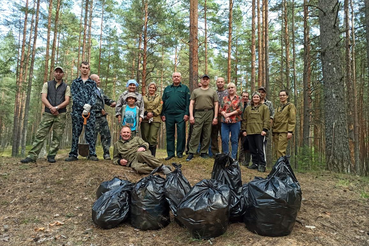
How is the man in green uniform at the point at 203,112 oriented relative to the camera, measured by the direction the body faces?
toward the camera

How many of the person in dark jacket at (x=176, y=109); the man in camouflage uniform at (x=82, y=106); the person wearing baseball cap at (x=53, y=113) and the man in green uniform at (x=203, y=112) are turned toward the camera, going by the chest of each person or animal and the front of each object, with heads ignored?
4

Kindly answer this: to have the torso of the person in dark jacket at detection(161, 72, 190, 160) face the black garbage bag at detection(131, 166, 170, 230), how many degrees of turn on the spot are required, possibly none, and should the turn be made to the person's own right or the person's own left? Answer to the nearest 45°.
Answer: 0° — they already face it

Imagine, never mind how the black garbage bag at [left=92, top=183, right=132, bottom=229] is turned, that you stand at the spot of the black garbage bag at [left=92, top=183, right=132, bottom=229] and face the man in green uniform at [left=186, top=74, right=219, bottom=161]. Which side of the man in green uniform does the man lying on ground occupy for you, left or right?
left

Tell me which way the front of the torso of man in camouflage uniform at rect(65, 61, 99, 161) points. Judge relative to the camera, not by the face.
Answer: toward the camera

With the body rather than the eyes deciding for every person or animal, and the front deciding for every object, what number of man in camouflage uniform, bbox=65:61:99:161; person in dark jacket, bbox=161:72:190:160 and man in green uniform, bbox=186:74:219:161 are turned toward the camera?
3

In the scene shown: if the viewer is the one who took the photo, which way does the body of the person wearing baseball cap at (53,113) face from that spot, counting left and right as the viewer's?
facing the viewer

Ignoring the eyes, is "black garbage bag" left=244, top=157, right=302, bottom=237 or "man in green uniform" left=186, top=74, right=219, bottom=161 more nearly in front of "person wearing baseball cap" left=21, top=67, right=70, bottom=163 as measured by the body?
the black garbage bag

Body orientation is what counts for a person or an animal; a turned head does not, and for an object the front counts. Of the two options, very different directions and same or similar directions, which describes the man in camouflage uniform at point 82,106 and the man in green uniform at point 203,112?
same or similar directions

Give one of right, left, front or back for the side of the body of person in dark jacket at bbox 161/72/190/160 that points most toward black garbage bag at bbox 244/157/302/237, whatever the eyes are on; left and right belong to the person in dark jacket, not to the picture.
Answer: front

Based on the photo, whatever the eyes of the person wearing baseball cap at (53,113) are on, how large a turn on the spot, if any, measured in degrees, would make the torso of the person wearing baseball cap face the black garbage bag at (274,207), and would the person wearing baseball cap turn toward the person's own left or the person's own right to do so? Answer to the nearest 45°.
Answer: approximately 45° to the person's own left

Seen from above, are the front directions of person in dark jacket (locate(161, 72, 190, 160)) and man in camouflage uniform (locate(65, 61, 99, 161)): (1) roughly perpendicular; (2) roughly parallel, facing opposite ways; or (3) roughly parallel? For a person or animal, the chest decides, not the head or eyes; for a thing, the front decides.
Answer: roughly parallel

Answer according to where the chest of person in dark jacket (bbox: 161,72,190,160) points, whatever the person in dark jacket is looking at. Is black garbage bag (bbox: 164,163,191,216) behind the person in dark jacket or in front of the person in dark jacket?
in front

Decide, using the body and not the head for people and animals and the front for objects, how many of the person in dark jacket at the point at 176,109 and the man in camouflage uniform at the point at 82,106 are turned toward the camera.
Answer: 2

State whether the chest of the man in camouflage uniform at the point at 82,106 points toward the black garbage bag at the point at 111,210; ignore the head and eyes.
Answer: yes

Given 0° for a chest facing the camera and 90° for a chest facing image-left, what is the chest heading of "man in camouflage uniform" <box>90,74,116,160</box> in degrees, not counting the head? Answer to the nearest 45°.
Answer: approximately 315°
